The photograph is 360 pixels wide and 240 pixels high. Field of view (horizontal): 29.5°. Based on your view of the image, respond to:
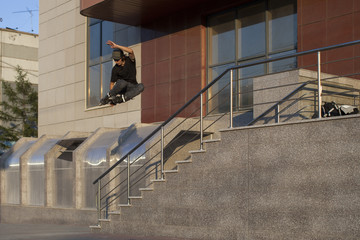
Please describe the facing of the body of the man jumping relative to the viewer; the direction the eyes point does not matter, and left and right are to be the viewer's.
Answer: facing the viewer and to the left of the viewer

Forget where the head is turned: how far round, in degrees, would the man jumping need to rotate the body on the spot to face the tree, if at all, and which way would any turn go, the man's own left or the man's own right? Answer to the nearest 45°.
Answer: approximately 135° to the man's own right
